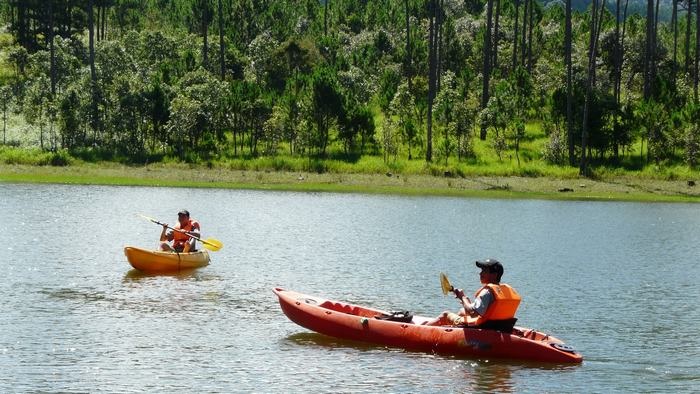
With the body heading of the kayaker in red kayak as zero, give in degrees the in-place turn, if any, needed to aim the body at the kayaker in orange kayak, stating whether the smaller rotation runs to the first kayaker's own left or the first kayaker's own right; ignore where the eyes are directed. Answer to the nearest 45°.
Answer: approximately 45° to the first kayaker's own right

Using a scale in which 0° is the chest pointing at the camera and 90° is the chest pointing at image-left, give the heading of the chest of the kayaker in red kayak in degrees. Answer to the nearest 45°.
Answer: approximately 90°
